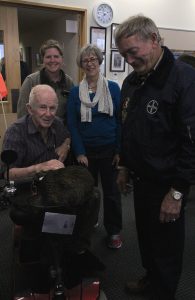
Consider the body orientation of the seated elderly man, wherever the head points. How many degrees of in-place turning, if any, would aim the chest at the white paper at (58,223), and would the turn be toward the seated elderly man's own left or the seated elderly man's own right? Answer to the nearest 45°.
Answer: approximately 45° to the seated elderly man's own right

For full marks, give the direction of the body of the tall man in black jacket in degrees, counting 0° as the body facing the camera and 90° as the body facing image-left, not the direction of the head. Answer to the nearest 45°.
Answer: approximately 45°

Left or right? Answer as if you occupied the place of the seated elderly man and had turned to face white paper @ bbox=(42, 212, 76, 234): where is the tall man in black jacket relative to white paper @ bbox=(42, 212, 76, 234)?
left

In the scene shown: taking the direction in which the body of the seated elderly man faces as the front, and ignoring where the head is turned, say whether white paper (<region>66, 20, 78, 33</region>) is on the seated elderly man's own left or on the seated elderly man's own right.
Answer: on the seated elderly man's own left

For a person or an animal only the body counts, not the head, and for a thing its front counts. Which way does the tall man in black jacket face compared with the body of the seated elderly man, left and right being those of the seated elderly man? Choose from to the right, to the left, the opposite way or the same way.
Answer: to the right

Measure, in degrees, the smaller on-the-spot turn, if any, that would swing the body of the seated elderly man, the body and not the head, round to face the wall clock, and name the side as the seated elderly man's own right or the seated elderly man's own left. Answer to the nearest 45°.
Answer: approximately 135° to the seated elderly man's own left
